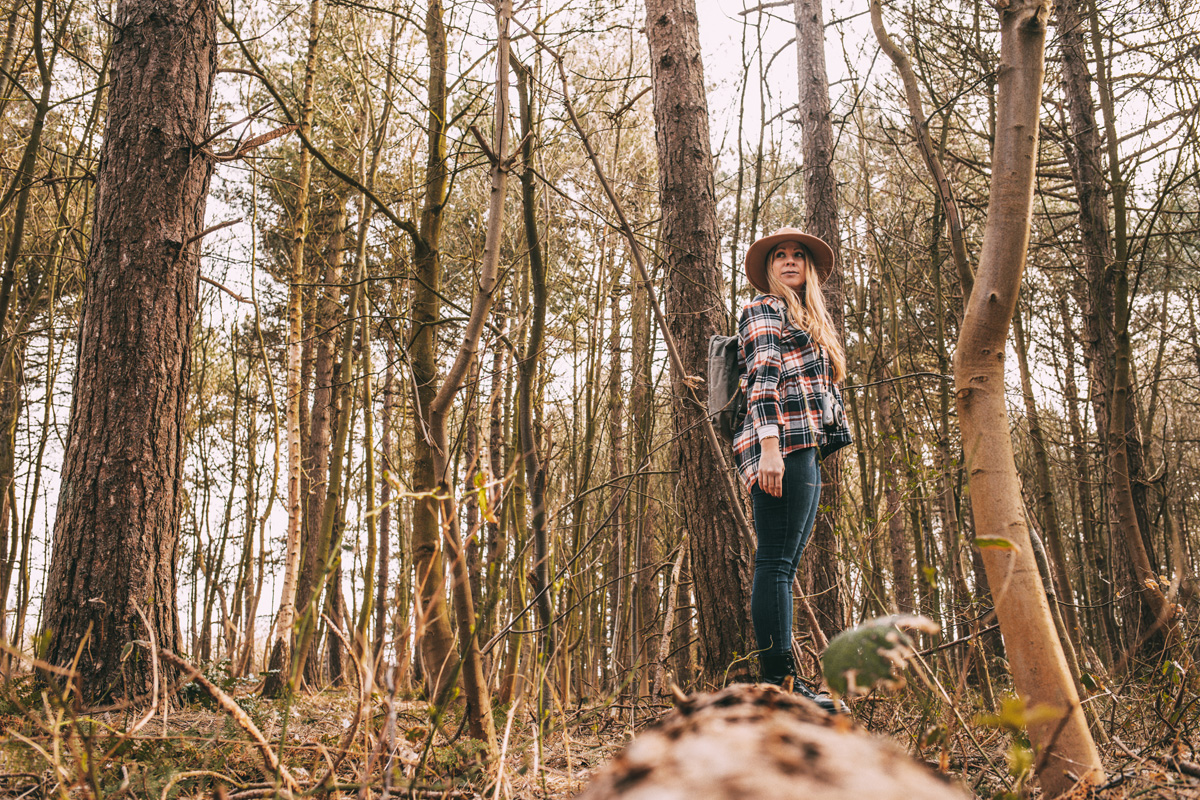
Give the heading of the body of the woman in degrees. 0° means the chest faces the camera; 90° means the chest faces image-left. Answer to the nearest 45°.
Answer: approximately 315°

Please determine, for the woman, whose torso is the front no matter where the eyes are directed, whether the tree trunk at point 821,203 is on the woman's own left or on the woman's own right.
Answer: on the woman's own left

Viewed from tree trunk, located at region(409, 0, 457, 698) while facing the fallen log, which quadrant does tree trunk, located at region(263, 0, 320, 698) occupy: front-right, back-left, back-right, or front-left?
back-right

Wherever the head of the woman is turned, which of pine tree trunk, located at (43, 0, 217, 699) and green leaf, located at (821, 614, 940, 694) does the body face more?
the green leaf

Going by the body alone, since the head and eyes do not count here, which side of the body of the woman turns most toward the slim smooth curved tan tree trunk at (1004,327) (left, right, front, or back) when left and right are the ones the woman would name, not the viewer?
front

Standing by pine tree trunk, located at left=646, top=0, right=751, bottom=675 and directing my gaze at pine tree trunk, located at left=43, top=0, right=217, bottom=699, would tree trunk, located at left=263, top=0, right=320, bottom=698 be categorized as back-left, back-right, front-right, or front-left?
front-right

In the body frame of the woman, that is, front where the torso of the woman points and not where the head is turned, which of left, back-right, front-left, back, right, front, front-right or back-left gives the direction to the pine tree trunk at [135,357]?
back-right

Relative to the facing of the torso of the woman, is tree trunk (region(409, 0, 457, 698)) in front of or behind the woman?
behind

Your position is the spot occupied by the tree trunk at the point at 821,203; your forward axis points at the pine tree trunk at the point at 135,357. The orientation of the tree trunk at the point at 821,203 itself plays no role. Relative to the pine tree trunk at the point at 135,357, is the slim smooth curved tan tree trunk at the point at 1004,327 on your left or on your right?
left

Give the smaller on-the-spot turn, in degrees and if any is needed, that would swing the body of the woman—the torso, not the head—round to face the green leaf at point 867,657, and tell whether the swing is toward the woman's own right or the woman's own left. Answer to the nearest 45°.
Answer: approximately 45° to the woman's own right

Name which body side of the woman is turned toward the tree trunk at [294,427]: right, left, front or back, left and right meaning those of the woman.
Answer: back
